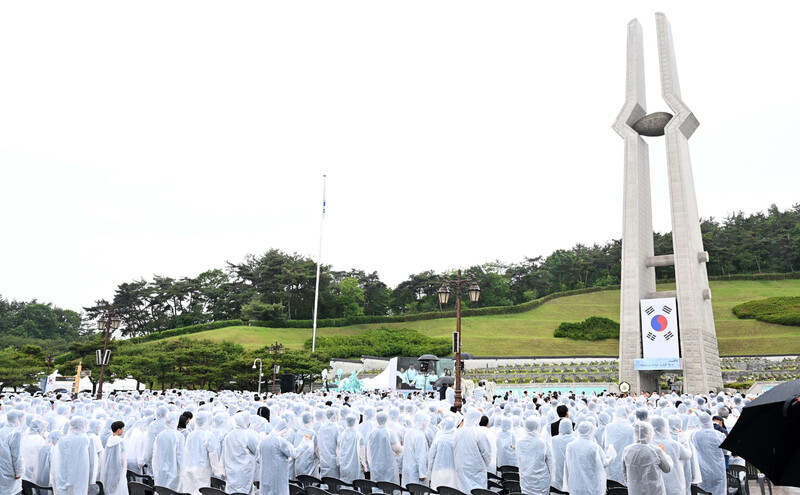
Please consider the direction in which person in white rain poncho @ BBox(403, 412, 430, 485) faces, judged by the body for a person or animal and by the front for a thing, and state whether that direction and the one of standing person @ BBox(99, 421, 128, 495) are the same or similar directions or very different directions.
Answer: same or similar directions

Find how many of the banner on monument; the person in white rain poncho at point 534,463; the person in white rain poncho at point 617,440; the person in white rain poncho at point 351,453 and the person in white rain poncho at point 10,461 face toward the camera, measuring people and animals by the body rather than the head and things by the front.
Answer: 1

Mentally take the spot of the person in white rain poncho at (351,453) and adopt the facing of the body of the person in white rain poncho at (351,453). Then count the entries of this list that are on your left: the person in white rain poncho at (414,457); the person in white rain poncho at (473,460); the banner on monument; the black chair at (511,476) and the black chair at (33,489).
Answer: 1

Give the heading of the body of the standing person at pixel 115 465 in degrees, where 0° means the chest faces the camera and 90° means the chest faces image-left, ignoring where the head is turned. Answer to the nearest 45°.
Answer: approximately 225°

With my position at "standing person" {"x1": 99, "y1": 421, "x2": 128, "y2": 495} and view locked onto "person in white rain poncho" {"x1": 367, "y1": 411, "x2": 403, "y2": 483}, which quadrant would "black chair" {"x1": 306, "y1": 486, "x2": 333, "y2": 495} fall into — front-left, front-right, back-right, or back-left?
front-right

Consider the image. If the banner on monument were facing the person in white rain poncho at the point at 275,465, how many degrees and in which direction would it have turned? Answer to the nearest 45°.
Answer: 0° — it already faces them

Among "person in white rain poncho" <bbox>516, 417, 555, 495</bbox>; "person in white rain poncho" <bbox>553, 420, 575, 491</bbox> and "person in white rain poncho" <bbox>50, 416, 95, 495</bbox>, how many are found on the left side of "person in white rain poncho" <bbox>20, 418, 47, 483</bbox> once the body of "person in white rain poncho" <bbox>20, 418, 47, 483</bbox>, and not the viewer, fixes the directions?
0

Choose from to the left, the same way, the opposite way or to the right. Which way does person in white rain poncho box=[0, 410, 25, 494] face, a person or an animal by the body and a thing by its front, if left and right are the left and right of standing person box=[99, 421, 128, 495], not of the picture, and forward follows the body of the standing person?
the same way

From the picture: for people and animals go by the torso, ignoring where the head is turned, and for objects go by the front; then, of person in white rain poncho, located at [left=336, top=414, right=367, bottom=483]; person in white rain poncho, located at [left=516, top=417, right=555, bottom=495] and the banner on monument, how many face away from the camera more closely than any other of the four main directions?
2

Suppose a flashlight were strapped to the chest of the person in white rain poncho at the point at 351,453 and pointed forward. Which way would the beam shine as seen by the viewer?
away from the camera

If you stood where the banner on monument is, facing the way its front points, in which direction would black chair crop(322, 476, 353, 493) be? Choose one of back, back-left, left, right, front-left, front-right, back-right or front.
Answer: front

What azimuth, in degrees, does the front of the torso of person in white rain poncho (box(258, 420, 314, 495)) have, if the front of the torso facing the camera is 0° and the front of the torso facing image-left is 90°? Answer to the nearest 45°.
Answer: approximately 225°

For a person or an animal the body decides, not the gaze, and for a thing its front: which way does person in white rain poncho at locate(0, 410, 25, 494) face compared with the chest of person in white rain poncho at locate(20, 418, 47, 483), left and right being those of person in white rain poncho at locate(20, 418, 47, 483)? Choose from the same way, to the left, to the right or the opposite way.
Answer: the same way

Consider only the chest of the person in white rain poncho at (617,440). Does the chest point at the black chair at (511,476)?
no

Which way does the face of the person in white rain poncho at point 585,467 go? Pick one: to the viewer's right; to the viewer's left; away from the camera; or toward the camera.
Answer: away from the camera

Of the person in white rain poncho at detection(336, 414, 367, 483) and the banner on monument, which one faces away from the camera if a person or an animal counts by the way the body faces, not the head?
the person in white rain poncho

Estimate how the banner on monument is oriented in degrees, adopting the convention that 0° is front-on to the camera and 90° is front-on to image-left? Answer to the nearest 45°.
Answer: approximately 0°

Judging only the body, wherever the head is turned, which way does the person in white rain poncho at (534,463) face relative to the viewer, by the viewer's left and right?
facing away from the viewer

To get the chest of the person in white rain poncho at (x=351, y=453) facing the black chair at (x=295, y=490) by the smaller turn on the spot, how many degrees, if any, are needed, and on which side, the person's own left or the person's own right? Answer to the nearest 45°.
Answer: approximately 135° to the person's own left

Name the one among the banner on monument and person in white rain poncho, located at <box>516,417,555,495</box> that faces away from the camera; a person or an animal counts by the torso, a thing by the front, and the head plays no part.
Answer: the person in white rain poncho

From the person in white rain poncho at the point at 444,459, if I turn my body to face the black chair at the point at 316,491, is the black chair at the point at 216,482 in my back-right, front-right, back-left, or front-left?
front-right

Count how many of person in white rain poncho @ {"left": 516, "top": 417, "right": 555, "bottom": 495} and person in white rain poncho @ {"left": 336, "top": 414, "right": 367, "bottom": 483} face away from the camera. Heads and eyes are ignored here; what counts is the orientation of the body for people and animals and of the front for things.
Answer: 2
